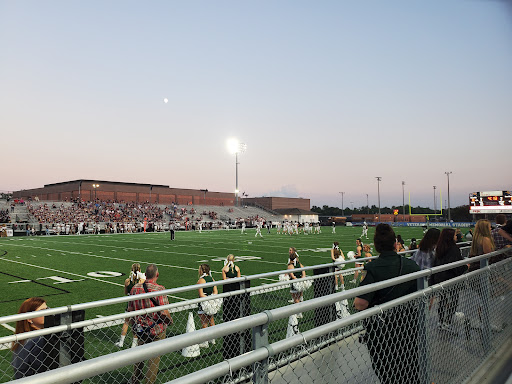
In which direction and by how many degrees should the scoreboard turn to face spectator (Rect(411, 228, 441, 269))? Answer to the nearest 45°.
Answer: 0° — it already faces them

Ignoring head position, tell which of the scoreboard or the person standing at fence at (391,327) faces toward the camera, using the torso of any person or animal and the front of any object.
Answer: the scoreboard

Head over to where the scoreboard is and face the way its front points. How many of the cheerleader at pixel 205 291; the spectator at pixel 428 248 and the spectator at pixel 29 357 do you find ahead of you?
3

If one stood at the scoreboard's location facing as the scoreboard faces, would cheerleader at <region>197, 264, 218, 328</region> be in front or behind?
in front

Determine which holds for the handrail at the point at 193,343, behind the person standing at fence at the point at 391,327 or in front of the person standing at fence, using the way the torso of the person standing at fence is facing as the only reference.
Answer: behind

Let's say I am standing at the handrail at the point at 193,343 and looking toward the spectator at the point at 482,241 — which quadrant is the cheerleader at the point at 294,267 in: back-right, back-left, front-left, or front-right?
front-left

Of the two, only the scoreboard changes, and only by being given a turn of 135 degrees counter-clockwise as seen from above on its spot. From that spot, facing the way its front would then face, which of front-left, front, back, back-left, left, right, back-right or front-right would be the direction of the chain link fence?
back-right

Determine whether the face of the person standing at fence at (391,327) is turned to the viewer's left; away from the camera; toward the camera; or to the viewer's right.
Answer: away from the camera

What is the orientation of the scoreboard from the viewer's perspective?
toward the camera

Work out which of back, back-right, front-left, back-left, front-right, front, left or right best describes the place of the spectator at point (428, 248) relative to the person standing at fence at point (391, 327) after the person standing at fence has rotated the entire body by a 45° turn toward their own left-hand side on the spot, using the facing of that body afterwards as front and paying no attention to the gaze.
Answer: front-right

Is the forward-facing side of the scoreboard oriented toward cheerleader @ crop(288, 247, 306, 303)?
yes

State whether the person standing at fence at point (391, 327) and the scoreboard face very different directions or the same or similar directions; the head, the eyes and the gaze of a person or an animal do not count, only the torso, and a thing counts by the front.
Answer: very different directions

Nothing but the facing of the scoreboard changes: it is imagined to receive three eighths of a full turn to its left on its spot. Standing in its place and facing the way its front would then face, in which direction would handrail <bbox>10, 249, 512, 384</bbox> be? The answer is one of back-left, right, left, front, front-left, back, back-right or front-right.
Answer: back-right

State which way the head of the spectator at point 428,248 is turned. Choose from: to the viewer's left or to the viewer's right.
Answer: to the viewer's left

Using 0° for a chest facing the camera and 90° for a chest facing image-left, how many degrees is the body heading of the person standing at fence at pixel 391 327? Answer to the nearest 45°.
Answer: approximately 180°
